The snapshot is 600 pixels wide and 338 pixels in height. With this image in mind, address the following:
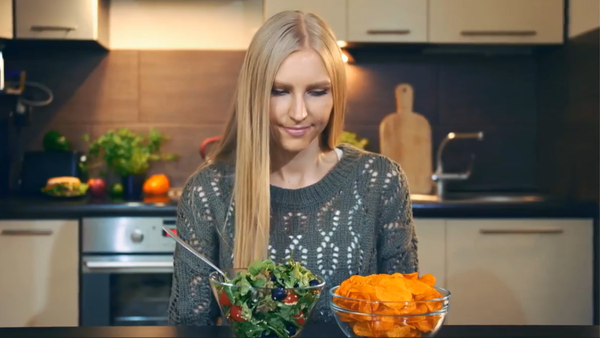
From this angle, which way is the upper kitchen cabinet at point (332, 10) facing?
toward the camera

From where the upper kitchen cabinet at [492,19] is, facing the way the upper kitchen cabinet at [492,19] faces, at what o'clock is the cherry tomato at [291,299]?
The cherry tomato is roughly at 12 o'clock from the upper kitchen cabinet.

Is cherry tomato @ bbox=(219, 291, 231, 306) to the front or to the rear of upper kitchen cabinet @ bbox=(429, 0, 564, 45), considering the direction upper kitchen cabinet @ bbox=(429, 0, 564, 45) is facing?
to the front

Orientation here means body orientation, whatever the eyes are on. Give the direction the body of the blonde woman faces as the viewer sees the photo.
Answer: toward the camera

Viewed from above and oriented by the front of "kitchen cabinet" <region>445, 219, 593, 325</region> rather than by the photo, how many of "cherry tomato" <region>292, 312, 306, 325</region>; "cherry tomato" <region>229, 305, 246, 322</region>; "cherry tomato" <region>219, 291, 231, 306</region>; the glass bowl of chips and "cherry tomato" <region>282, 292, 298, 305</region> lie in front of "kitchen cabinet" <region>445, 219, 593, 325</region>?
5

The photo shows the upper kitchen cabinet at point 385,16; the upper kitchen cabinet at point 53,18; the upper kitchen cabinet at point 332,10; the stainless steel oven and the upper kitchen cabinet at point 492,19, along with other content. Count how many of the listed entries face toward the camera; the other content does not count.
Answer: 5

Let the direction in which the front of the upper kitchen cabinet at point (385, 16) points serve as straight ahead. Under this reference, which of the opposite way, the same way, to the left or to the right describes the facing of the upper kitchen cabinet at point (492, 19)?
the same way

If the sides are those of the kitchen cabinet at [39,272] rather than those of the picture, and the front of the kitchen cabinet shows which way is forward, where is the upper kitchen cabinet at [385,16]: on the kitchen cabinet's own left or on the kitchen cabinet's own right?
on the kitchen cabinet's own left

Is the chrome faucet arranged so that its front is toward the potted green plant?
no

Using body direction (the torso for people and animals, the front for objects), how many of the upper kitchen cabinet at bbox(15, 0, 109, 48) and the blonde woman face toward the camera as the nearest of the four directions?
2

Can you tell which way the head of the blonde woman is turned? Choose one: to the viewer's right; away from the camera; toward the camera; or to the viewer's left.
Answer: toward the camera

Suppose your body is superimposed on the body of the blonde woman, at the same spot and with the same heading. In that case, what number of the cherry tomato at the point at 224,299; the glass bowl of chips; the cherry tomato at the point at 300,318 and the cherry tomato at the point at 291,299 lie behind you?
0

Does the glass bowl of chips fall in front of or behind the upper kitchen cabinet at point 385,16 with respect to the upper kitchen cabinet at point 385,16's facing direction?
in front

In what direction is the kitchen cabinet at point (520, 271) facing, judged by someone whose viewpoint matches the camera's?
facing the viewer
